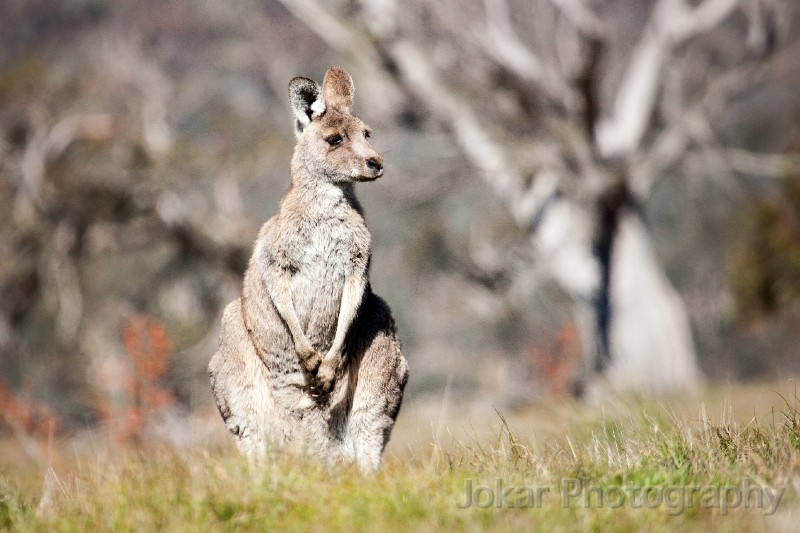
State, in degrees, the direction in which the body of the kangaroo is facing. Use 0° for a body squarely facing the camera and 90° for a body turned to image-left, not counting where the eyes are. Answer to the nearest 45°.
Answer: approximately 315°
